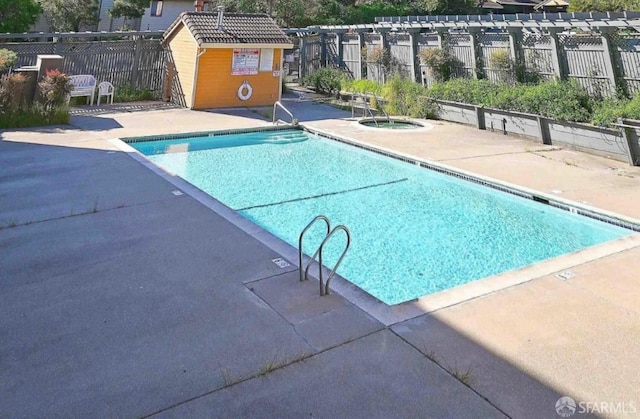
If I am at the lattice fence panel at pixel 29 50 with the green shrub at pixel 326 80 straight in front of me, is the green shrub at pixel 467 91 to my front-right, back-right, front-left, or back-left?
front-right

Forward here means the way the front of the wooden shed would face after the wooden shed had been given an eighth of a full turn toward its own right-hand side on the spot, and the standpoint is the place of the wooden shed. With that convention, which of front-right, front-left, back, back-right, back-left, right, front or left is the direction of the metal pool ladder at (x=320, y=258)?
front-left

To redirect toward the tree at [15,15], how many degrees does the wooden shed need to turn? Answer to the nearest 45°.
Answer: approximately 135° to its right

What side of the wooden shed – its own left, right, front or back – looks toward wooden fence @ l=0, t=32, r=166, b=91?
right

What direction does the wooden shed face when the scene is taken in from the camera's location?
facing the viewer

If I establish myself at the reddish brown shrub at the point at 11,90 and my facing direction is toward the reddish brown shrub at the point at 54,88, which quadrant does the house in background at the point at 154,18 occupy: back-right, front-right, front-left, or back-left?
front-left

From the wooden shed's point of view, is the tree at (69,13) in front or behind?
behind

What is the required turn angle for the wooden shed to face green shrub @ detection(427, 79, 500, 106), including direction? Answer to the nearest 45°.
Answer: approximately 45° to its left

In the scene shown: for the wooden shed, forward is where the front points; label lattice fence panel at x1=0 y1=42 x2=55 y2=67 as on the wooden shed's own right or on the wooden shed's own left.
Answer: on the wooden shed's own right

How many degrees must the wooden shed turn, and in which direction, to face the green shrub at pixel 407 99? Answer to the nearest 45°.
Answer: approximately 90° to its left

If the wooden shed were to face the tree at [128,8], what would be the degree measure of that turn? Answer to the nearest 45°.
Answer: approximately 180°
